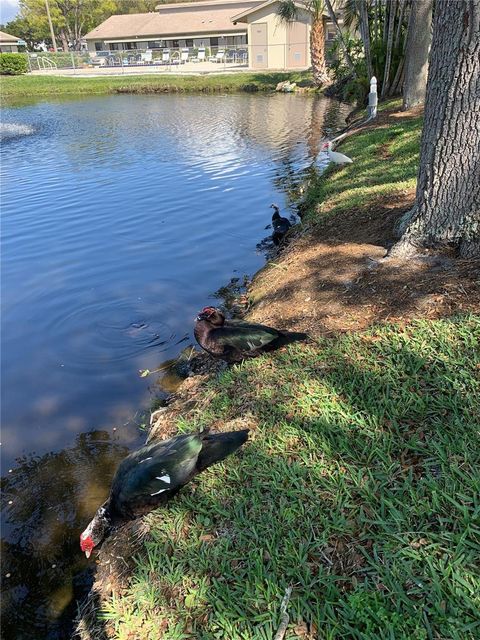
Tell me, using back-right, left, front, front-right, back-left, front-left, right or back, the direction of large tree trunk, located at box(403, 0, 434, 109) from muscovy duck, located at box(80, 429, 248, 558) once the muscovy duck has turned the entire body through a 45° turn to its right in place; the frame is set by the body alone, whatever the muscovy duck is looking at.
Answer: back-right

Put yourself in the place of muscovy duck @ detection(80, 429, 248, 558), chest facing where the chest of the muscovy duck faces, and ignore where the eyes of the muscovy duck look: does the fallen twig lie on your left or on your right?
on your left

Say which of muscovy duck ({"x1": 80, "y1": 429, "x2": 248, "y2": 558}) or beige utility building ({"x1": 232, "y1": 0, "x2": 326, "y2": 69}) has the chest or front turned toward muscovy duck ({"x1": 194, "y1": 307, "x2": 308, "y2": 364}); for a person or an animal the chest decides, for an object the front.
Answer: the beige utility building

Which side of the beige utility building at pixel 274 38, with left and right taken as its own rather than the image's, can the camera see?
front

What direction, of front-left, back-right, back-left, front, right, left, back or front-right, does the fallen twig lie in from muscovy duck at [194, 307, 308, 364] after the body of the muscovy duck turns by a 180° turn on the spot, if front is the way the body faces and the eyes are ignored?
right

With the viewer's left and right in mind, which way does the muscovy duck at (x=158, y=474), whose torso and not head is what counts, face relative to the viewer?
facing the viewer and to the left of the viewer

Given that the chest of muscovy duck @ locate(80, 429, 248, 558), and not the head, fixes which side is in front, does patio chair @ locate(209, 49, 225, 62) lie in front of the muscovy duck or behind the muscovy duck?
behind

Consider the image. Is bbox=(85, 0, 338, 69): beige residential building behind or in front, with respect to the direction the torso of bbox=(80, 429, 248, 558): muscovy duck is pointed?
behind

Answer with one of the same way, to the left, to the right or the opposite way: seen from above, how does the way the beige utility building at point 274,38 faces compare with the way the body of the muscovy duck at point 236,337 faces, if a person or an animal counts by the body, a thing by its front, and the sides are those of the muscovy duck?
to the left

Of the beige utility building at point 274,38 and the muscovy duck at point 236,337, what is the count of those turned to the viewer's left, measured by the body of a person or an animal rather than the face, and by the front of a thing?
1

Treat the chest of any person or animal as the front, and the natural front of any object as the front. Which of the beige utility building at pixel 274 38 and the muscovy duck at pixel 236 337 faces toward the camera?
the beige utility building

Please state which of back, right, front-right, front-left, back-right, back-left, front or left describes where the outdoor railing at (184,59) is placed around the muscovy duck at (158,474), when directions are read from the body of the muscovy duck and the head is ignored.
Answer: back-right

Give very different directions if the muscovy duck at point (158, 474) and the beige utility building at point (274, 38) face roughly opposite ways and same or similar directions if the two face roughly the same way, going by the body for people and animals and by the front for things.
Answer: same or similar directions

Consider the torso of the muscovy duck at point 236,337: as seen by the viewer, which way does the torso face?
to the viewer's left
